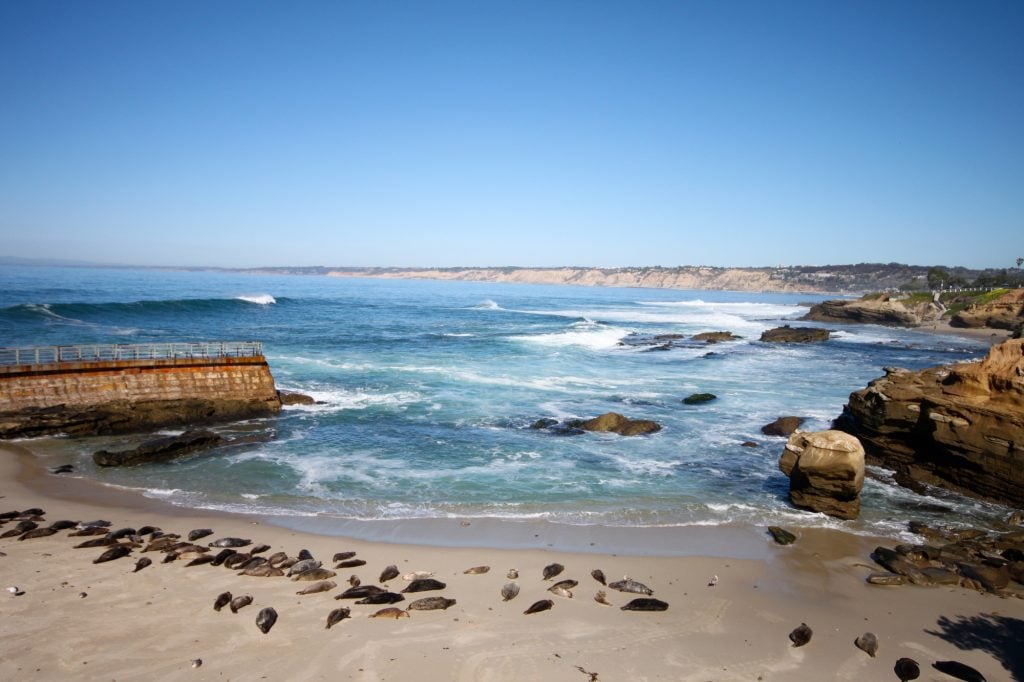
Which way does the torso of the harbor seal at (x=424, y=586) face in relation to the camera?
to the viewer's right

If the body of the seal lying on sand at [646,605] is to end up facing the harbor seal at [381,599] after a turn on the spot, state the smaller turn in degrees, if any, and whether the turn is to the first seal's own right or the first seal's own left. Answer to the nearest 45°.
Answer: approximately 180°

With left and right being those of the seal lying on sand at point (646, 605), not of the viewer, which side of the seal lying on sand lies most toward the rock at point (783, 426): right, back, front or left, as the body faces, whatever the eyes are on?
left

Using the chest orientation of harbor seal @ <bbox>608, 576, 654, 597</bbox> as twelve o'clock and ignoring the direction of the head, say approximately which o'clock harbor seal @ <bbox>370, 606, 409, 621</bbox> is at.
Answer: harbor seal @ <bbox>370, 606, 409, 621</bbox> is roughly at 11 o'clock from harbor seal @ <bbox>608, 576, 654, 597</bbox>.

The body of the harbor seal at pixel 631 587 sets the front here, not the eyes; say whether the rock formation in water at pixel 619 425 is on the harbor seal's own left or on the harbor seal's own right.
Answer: on the harbor seal's own right

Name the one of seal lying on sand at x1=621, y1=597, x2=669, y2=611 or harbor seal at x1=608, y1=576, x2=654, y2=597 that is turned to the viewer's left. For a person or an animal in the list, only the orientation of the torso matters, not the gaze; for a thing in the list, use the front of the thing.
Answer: the harbor seal

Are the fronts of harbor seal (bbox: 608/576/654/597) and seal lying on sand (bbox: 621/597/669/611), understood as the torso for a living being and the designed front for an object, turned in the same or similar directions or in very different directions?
very different directions

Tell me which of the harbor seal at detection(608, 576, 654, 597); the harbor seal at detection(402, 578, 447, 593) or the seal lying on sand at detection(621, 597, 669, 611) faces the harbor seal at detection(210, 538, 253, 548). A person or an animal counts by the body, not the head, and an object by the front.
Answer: the harbor seal at detection(608, 576, 654, 597)

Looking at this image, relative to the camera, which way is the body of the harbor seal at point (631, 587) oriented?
to the viewer's left

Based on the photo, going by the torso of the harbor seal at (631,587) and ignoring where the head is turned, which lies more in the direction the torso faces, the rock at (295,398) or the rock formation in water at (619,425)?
the rock

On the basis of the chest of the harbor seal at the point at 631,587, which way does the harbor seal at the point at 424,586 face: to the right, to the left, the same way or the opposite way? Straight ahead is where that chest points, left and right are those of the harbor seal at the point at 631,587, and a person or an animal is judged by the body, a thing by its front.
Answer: the opposite way

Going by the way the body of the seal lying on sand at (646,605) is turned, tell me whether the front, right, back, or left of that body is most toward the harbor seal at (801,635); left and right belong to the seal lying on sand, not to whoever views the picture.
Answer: front

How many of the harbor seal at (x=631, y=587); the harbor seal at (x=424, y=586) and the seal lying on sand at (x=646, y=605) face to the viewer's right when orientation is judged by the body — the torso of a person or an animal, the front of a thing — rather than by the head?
2

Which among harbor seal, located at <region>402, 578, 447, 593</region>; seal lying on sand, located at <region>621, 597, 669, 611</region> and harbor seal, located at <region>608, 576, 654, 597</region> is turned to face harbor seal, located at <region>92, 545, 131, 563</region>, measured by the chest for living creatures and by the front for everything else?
harbor seal, located at <region>608, 576, 654, 597</region>

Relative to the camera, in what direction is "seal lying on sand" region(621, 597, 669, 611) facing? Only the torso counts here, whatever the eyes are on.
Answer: to the viewer's right
